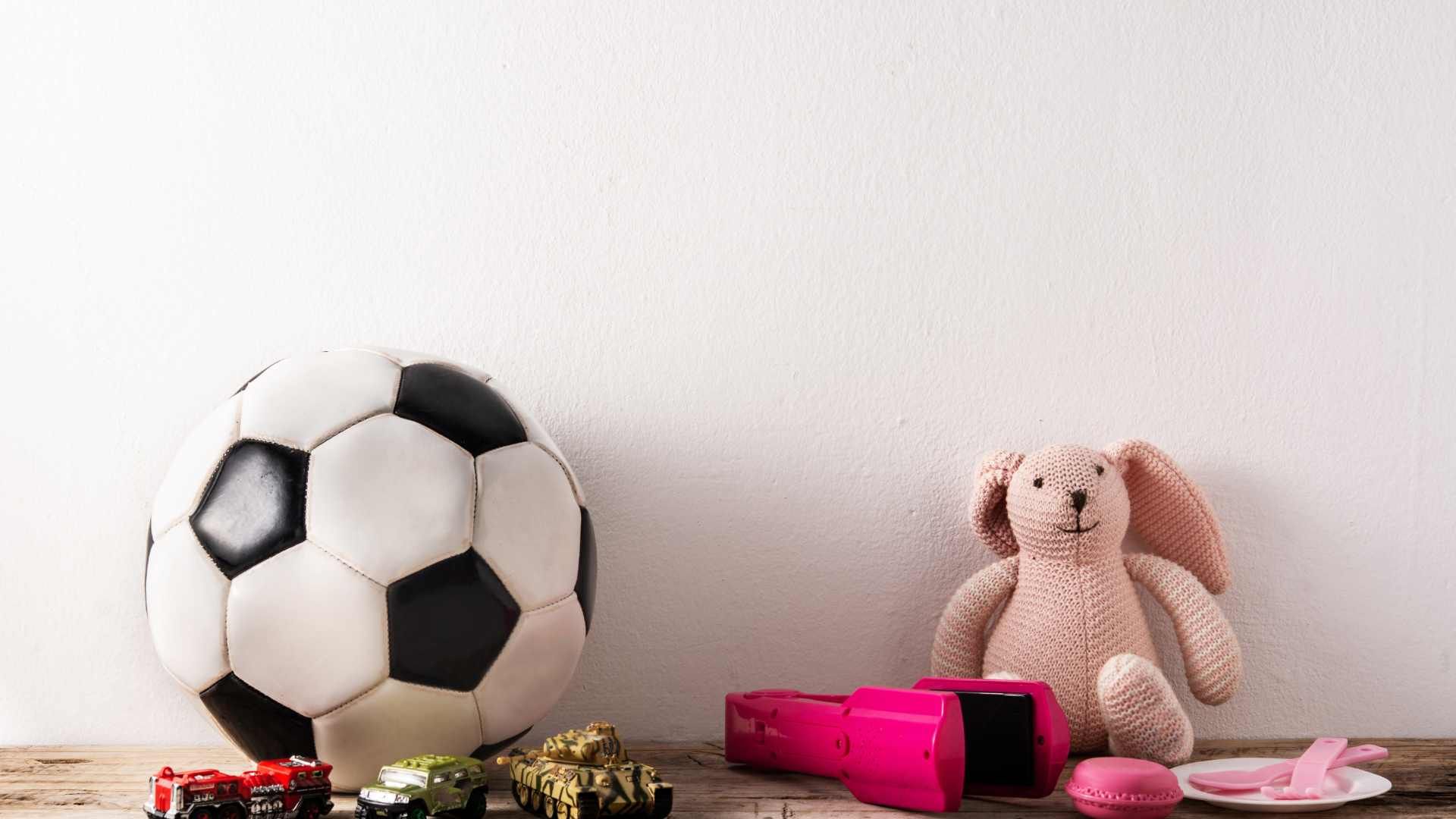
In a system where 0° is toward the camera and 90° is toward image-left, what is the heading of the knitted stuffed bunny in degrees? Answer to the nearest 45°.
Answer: approximately 0°

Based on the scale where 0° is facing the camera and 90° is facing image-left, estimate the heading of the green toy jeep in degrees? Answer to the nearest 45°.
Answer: approximately 45°
